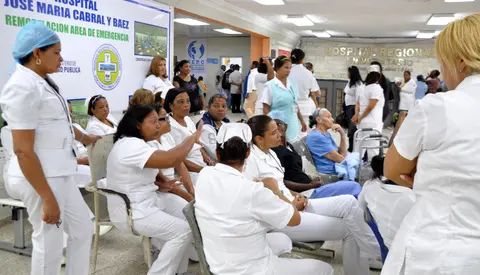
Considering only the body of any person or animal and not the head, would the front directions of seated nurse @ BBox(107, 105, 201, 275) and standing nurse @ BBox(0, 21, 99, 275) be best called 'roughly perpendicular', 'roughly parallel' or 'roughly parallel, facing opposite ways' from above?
roughly parallel

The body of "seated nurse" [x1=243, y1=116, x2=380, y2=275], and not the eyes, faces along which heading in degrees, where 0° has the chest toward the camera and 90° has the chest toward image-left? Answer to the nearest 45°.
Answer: approximately 270°

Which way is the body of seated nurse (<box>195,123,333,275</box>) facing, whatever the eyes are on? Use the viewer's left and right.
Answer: facing away from the viewer and to the right of the viewer

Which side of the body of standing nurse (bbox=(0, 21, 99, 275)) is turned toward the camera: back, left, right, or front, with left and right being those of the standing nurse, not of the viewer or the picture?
right

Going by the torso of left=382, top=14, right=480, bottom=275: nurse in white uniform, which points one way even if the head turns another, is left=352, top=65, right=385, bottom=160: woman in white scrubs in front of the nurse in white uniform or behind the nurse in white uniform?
in front

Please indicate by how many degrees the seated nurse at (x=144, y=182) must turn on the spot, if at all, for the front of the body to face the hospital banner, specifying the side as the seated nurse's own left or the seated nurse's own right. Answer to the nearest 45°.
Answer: approximately 90° to the seated nurse's own left

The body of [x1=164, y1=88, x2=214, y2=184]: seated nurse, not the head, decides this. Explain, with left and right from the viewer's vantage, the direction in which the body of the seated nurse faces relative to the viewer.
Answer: facing the viewer and to the right of the viewer

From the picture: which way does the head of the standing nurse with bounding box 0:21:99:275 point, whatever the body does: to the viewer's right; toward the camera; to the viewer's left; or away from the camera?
to the viewer's right

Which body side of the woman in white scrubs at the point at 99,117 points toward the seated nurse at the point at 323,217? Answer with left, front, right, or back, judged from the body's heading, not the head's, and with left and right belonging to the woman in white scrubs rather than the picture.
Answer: front

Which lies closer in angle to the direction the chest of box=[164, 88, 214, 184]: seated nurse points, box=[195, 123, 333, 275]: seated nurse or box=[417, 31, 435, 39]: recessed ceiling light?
the seated nurse

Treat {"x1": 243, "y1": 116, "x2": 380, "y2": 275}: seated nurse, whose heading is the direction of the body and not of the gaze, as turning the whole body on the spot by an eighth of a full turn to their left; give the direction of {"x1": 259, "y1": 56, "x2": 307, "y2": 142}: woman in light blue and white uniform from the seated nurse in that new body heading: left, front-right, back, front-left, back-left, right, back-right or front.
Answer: front-left
